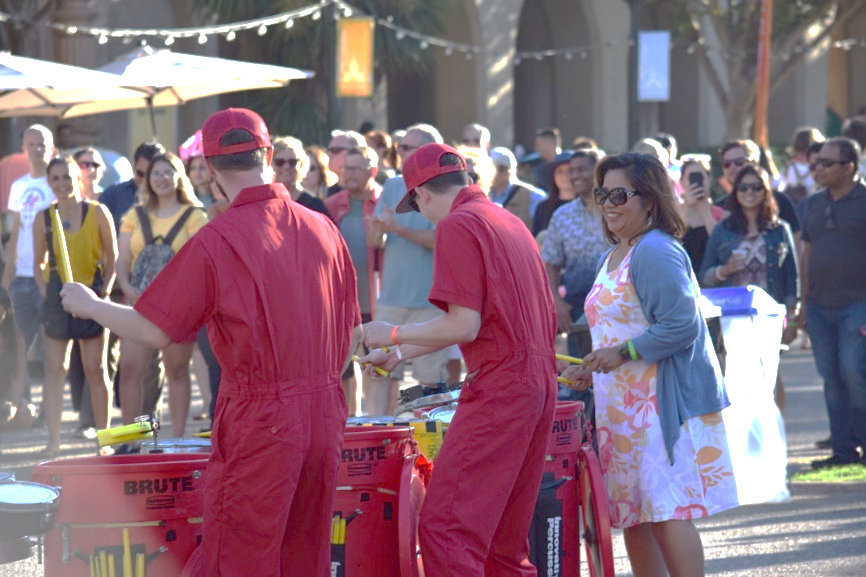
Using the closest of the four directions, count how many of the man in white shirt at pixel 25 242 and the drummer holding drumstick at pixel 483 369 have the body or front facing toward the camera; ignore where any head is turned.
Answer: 1

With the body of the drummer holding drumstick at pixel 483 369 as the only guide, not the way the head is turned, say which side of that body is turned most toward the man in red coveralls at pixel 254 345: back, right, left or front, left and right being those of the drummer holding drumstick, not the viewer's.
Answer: left

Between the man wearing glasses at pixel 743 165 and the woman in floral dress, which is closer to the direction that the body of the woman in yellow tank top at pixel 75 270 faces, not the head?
the woman in floral dress

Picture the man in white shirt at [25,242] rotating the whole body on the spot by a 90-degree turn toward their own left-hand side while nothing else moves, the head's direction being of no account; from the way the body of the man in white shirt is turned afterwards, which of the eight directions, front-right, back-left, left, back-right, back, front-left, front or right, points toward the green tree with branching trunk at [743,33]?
front-left

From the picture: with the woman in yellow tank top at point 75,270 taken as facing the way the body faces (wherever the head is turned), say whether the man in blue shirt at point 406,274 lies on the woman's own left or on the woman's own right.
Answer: on the woman's own left

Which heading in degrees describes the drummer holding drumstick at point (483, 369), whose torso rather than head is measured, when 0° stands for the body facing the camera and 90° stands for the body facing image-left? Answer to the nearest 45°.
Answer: approximately 135°

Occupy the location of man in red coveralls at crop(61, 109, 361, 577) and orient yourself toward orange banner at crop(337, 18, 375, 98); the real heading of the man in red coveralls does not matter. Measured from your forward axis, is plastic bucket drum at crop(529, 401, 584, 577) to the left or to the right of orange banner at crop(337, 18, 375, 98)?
right

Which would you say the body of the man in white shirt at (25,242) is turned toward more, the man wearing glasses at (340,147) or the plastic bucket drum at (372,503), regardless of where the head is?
the plastic bucket drum

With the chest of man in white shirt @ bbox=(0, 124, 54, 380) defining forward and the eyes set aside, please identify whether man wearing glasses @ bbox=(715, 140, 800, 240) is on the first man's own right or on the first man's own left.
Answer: on the first man's own left

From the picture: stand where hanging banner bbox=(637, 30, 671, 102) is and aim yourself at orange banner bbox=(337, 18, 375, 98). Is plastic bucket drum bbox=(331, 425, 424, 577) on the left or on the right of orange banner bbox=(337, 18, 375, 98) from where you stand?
left

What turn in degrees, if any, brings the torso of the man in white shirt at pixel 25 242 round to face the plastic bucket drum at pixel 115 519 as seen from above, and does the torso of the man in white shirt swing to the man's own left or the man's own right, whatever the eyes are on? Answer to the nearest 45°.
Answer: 0° — they already face it
